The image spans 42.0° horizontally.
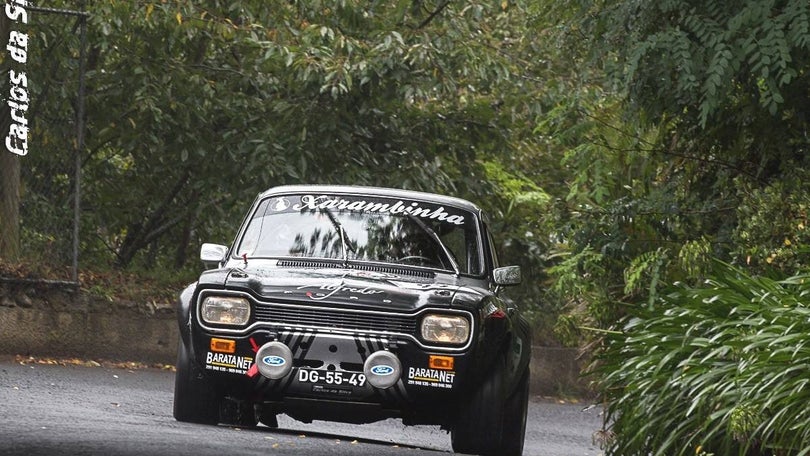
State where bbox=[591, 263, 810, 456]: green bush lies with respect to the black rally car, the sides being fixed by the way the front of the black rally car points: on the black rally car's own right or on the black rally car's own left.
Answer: on the black rally car's own left

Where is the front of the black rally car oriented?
toward the camera
